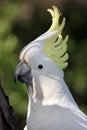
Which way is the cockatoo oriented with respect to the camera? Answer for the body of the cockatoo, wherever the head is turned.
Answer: to the viewer's left
